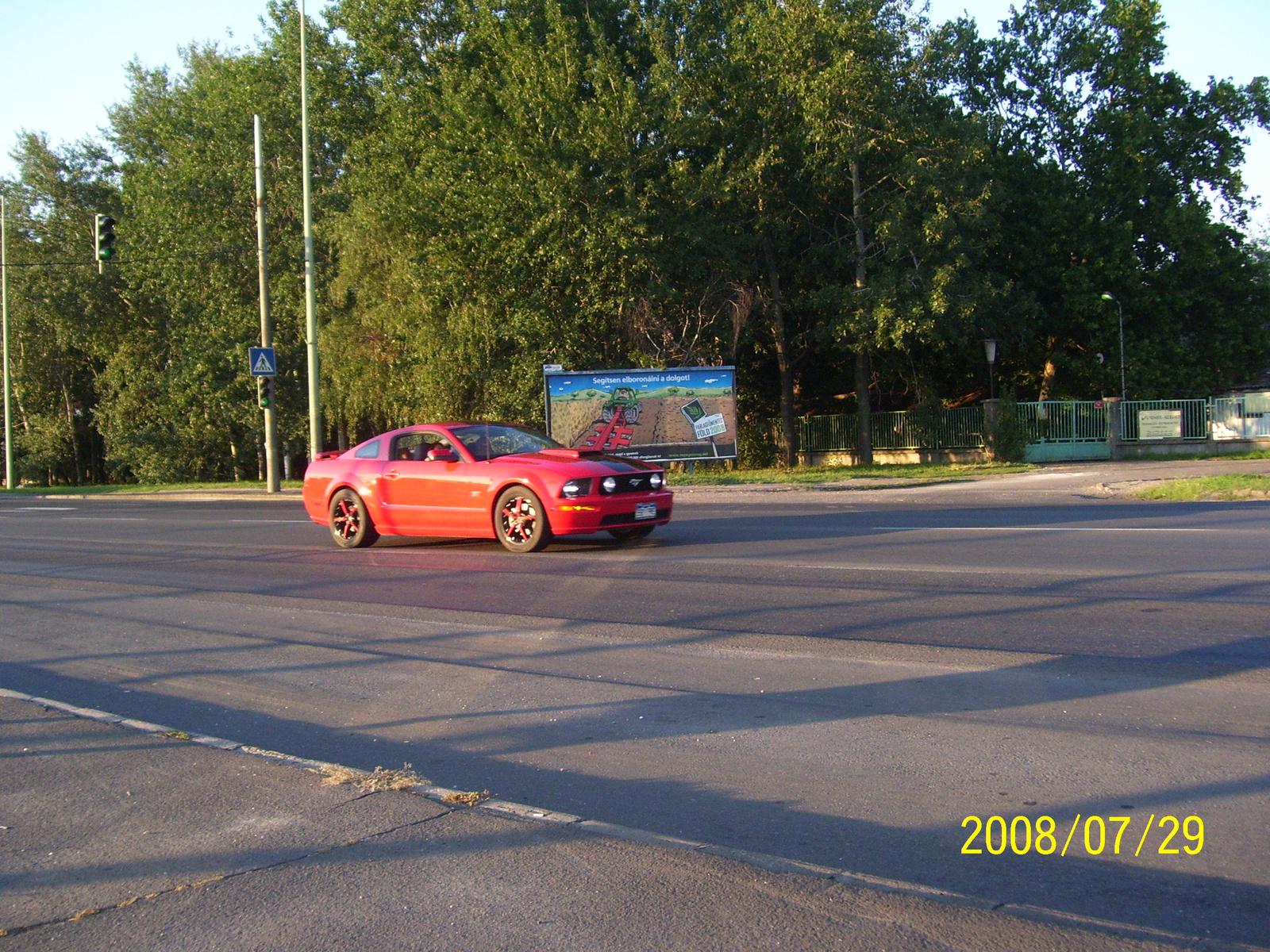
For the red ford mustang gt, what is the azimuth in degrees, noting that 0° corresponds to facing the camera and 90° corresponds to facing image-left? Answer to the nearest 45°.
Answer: approximately 315°

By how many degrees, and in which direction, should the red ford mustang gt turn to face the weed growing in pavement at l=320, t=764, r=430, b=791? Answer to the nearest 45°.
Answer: approximately 45° to its right

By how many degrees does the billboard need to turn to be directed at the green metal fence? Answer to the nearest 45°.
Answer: approximately 135° to its left

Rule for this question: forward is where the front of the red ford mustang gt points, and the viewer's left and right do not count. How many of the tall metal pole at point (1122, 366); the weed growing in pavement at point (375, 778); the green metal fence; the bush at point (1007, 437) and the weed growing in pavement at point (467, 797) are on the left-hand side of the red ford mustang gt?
3

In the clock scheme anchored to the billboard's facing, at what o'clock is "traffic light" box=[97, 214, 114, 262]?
The traffic light is roughly at 2 o'clock from the billboard.

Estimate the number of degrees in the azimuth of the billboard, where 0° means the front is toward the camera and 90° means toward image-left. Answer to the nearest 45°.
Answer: approximately 0°

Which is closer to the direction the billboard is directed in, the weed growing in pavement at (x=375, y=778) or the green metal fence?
the weed growing in pavement

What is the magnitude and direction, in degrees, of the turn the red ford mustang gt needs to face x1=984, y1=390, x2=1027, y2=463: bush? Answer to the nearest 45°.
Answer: approximately 90° to its left

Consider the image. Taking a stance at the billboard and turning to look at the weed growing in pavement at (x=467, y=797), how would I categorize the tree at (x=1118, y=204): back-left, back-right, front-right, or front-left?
back-left

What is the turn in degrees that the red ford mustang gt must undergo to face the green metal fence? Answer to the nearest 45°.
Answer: approximately 90° to its left

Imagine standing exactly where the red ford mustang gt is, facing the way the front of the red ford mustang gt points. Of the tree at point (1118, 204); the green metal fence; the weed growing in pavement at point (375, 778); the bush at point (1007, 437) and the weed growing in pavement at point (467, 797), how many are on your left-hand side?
3

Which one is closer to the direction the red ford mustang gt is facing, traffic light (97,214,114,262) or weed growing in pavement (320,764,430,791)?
the weed growing in pavement

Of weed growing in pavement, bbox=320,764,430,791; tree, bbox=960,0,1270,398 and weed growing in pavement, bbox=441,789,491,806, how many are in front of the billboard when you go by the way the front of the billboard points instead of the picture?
2

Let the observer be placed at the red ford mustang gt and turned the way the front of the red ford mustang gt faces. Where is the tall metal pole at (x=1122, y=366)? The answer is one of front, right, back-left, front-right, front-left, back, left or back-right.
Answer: left

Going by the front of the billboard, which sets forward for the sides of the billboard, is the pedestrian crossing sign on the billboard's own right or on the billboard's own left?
on the billboard's own right

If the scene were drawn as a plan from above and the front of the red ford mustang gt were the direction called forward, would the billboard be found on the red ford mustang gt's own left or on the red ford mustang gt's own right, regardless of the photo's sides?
on the red ford mustang gt's own left
